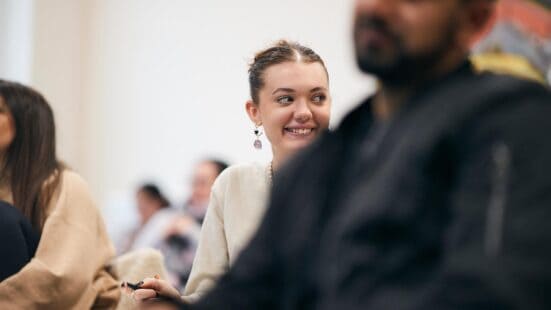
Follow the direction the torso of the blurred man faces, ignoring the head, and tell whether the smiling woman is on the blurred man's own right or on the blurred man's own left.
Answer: on the blurred man's own right

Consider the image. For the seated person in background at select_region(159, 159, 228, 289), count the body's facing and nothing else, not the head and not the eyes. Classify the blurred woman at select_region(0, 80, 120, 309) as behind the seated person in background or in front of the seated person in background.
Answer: in front

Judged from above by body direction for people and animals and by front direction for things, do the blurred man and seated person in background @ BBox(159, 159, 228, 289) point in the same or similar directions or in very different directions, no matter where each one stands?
same or similar directions

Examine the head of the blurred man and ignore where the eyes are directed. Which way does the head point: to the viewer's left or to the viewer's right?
to the viewer's left

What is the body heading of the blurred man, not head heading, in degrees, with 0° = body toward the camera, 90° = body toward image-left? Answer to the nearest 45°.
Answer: approximately 45°

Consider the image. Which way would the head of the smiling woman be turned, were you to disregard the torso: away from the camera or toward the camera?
toward the camera

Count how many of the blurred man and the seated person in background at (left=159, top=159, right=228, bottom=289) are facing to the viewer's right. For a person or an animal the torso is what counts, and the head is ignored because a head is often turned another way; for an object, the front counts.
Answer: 0

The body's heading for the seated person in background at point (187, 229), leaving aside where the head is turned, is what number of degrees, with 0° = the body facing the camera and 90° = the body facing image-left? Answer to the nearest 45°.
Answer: approximately 45°

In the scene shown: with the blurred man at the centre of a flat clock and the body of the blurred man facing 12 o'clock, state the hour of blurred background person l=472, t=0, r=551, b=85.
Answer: The blurred background person is roughly at 5 o'clock from the blurred man.
